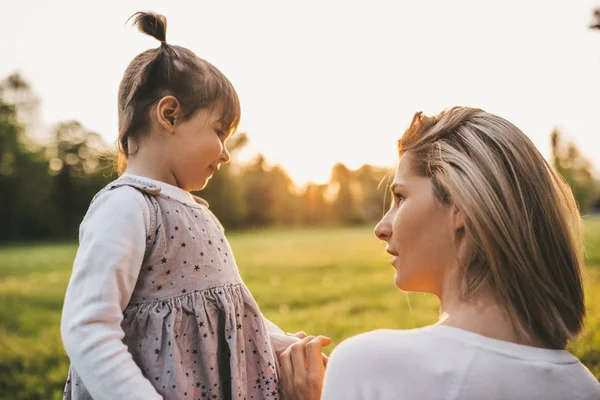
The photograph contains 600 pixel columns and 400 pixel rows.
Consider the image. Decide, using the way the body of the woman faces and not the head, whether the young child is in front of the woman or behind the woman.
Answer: in front

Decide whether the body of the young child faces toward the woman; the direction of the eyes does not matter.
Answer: yes

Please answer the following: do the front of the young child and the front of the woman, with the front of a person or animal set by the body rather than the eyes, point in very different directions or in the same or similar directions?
very different directions

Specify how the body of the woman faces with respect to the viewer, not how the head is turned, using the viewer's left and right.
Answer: facing away from the viewer and to the left of the viewer

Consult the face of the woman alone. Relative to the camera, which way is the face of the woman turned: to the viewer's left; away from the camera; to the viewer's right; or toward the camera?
to the viewer's left

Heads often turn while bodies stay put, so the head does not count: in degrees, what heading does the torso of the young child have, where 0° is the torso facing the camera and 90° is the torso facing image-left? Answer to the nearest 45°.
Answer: approximately 315°

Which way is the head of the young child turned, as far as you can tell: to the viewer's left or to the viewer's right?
to the viewer's right
